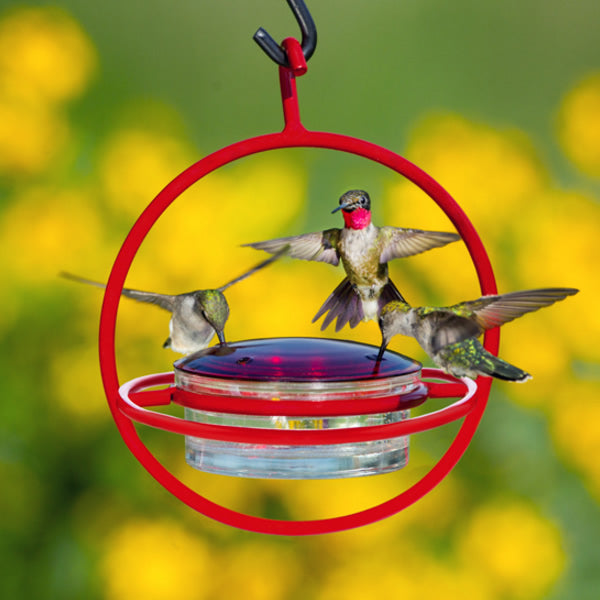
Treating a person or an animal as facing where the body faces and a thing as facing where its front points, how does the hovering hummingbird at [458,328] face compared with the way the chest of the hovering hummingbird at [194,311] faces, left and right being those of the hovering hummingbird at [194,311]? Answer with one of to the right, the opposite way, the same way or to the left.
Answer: the opposite way

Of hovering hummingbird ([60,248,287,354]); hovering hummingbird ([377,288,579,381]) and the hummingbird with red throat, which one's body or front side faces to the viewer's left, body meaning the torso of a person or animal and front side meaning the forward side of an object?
hovering hummingbird ([377,288,579,381])

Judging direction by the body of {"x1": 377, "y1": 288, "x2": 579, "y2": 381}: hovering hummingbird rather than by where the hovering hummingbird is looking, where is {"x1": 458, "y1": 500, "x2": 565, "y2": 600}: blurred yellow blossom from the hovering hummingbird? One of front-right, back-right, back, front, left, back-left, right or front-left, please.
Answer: right

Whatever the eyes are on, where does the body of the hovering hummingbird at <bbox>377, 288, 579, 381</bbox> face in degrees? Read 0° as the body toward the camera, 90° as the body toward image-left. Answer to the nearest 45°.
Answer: approximately 90°

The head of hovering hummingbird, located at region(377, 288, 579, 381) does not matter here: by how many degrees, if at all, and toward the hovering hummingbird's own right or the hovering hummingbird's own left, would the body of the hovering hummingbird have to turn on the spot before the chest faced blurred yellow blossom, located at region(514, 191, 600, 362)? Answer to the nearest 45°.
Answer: approximately 90° to the hovering hummingbird's own right

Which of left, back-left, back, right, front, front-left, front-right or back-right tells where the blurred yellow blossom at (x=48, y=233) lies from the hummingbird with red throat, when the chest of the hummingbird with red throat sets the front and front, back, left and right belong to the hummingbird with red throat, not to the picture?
back-right

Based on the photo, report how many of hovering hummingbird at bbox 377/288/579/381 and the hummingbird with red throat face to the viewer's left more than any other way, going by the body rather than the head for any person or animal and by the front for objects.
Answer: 1

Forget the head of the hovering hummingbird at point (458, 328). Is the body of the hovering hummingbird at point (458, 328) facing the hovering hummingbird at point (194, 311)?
yes

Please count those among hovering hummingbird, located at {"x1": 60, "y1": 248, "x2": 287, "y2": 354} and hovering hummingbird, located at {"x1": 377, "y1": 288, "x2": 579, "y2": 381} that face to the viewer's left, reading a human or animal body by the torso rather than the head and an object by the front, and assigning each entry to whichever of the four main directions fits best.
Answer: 1

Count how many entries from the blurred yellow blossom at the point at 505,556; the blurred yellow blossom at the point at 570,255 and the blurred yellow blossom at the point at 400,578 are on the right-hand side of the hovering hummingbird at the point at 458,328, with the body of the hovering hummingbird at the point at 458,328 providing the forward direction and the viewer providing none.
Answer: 3
